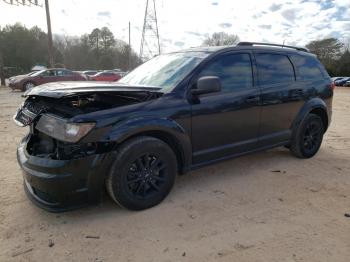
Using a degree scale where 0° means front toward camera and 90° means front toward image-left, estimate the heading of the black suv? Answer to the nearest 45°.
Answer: approximately 45°

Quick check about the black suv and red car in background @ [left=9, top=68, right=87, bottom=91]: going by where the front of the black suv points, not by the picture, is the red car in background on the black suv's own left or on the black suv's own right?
on the black suv's own right
